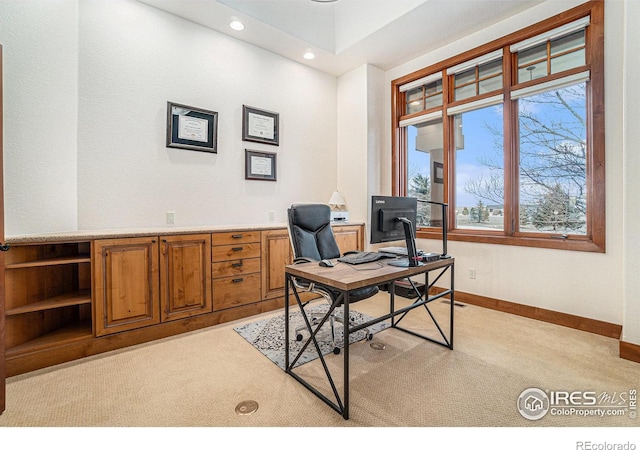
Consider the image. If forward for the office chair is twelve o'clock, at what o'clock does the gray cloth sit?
The gray cloth is roughly at 12 o'clock from the office chair.

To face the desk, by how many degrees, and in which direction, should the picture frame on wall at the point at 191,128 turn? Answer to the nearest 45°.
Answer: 0° — it already faces it

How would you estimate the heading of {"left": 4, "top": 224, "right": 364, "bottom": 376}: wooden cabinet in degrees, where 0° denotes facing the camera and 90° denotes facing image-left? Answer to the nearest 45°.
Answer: approximately 315°

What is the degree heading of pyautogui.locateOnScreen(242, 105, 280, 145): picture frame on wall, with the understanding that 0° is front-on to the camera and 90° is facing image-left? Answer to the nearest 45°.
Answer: approximately 315°
